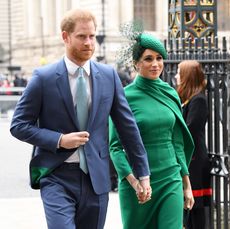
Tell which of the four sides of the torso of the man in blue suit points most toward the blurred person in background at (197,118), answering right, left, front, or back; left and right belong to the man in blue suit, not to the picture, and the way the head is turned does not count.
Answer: left

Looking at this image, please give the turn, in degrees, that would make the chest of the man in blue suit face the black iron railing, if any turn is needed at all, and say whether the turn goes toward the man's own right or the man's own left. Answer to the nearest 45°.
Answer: approximately 90° to the man's own left

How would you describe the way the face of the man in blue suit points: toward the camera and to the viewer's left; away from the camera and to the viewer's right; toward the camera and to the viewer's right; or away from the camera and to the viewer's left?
toward the camera and to the viewer's right

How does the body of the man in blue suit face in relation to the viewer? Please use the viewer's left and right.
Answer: facing the viewer and to the right of the viewer

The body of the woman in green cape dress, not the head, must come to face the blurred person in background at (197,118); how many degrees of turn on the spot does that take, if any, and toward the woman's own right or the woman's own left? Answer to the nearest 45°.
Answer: approximately 135° to the woman's own left

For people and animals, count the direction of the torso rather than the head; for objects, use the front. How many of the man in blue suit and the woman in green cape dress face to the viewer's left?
0

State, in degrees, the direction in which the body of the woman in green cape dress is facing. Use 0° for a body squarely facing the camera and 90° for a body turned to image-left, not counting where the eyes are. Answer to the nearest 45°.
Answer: approximately 315°

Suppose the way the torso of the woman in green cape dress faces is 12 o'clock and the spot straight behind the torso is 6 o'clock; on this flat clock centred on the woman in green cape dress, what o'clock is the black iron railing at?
The black iron railing is roughly at 8 o'clock from the woman in green cape dress.

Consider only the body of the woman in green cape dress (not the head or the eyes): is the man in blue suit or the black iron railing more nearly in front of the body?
the man in blue suit

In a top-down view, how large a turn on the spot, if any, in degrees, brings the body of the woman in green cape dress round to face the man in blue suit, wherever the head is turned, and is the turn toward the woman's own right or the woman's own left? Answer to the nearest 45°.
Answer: approximately 90° to the woman's own right

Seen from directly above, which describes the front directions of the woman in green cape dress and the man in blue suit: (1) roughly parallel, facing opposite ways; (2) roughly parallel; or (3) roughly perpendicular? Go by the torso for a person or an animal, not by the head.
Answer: roughly parallel
